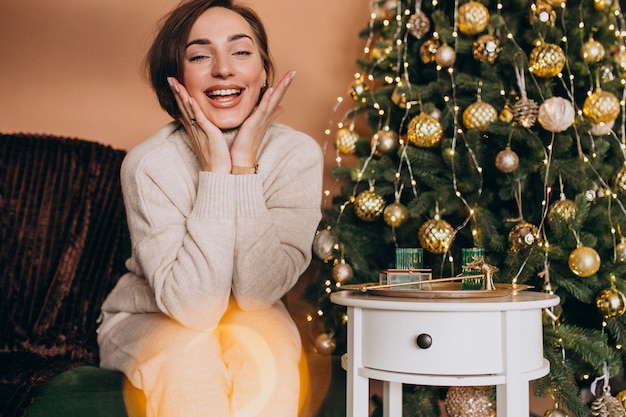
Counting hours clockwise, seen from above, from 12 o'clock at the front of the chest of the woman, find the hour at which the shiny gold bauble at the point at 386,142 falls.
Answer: The shiny gold bauble is roughly at 8 o'clock from the woman.

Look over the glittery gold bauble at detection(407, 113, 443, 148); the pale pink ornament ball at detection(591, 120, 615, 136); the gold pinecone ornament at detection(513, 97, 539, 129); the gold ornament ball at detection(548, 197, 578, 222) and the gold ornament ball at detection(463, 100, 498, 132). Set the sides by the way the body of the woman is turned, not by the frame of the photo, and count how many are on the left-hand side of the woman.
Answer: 5

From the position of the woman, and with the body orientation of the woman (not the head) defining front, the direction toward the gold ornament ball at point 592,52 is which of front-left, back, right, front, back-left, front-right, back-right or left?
left

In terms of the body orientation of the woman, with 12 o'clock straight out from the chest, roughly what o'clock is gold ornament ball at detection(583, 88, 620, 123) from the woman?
The gold ornament ball is roughly at 9 o'clock from the woman.

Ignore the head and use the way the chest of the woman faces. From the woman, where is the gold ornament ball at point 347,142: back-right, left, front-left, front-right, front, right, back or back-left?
back-left

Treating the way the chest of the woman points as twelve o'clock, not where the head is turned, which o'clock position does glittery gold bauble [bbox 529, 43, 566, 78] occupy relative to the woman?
The glittery gold bauble is roughly at 9 o'clock from the woman.

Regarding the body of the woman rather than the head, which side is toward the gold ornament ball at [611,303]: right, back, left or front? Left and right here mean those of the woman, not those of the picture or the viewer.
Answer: left

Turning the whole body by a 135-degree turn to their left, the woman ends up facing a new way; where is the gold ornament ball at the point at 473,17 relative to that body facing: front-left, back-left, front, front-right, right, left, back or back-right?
front-right

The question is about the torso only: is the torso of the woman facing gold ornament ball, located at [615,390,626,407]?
no

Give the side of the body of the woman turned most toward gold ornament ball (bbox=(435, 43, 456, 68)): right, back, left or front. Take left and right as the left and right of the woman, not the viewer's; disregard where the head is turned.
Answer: left

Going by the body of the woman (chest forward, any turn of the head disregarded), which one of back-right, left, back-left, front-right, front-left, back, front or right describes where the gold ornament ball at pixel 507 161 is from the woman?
left

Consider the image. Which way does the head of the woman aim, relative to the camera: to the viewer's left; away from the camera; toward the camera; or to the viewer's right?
toward the camera

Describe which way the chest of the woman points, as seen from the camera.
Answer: toward the camera

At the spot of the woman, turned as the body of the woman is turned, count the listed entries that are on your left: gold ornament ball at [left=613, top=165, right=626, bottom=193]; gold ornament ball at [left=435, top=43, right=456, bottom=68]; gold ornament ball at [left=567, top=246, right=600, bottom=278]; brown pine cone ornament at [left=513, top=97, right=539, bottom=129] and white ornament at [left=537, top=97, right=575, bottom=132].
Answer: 5

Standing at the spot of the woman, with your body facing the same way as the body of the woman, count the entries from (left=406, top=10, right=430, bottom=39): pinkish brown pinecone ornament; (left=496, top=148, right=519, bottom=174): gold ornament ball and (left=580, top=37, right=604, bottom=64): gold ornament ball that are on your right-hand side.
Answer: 0

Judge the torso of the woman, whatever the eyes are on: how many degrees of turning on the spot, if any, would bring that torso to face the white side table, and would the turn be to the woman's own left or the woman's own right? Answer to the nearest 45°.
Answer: approximately 45° to the woman's own left
